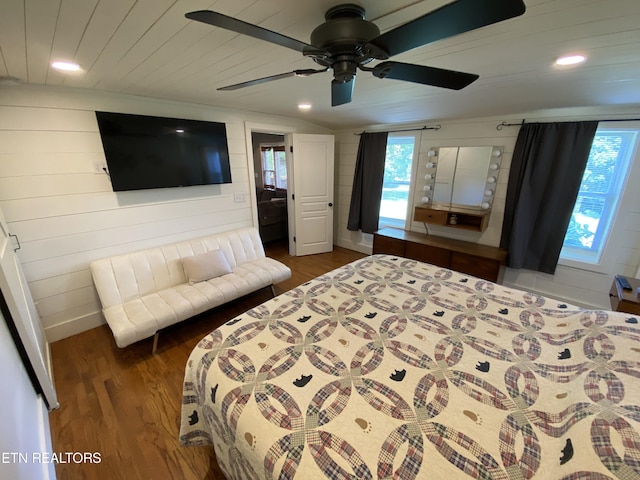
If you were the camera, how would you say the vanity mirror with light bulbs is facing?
facing the viewer and to the left of the viewer

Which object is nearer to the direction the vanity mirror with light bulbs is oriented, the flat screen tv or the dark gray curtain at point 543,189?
the flat screen tv

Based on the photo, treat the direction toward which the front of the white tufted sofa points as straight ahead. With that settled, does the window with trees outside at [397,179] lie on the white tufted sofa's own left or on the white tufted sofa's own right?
on the white tufted sofa's own left

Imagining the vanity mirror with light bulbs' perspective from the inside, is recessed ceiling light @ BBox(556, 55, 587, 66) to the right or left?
on its left

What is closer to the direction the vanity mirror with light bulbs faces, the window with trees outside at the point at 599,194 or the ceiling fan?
the ceiling fan

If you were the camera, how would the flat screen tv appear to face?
facing the viewer and to the right of the viewer

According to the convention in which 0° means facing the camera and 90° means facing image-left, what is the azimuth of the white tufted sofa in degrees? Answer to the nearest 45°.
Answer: approximately 315°

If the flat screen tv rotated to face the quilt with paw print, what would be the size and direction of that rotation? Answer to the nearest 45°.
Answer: approximately 45° to its right

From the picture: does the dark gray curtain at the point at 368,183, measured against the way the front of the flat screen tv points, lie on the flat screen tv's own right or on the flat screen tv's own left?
on the flat screen tv's own left

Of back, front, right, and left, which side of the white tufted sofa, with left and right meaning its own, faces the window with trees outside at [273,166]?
left

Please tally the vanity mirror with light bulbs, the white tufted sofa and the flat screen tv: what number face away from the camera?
0

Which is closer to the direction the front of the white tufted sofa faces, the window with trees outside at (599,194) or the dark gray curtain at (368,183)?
the window with trees outside

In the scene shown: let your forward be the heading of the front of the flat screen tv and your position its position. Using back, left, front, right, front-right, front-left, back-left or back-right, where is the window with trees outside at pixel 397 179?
front-left

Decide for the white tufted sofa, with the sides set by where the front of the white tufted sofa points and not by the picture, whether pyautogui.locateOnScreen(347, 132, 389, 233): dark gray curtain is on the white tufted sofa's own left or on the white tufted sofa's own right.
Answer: on the white tufted sofa's own left

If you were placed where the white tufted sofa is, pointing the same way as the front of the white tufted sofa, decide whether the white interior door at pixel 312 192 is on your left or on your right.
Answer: on your left

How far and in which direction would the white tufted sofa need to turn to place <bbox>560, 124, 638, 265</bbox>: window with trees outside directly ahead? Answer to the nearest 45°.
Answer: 0° — it already faces it

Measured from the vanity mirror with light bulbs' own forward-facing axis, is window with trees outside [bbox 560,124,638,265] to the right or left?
on its left
